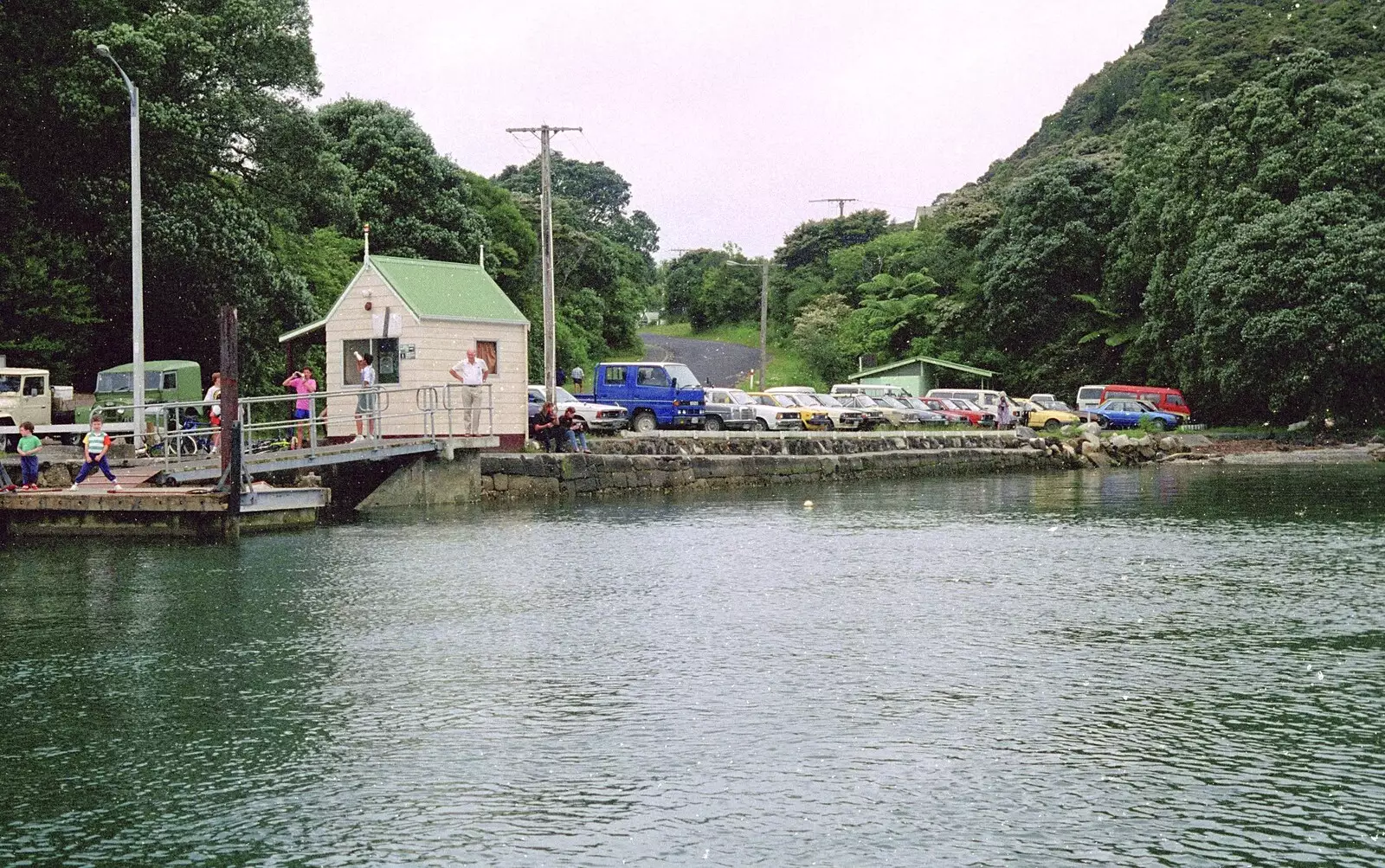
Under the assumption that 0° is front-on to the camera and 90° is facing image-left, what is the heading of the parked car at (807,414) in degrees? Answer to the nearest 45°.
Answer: approximately 315°

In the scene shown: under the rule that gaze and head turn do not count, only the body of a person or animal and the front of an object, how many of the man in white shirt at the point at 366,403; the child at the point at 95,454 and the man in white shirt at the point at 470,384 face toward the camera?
2

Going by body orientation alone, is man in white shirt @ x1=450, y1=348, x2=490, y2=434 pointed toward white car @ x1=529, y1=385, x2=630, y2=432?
no

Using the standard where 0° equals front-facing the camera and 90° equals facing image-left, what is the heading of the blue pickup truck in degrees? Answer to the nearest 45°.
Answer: approximately 315°

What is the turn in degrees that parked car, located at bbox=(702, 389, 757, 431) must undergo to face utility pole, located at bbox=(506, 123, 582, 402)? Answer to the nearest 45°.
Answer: approximately 90° to its right

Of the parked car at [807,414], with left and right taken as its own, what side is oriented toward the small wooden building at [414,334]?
right

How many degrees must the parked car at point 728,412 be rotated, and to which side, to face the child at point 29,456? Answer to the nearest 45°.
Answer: approximately 90° to its right

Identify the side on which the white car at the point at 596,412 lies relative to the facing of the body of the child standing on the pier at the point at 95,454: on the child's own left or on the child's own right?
on the child's own left

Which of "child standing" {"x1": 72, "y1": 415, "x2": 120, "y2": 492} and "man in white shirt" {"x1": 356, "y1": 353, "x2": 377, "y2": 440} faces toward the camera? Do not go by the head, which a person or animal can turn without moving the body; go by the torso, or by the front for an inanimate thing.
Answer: the child standing

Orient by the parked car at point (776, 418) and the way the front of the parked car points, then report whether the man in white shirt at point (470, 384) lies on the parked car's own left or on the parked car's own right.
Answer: on the parked car's own right

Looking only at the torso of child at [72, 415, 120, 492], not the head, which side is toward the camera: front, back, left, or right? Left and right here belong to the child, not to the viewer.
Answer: front

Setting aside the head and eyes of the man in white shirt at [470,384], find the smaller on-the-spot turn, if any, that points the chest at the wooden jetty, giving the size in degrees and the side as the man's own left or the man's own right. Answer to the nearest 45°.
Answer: approximately 45° to the man's own right
